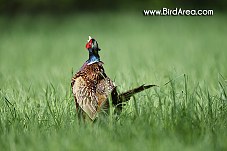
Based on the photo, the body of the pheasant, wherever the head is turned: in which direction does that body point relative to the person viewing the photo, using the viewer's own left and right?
facing to the left of the viewer
